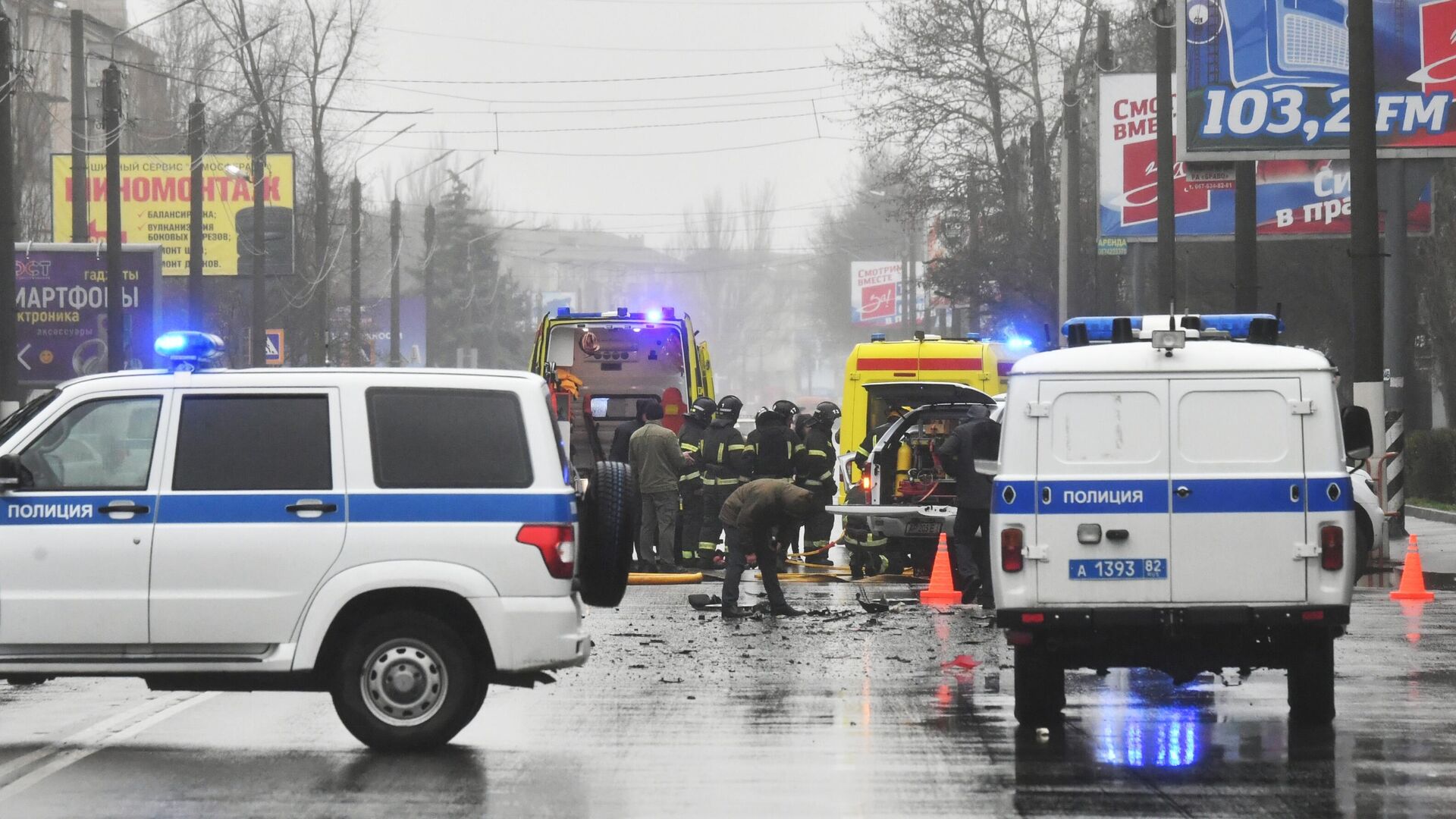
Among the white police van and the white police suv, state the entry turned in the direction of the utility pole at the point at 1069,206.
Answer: the white police van

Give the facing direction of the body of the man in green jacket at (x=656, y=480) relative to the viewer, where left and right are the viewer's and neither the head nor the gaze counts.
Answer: facing away from the viewer

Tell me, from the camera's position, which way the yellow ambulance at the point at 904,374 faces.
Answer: facing away from the viewer

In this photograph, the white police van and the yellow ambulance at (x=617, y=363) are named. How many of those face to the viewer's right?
0

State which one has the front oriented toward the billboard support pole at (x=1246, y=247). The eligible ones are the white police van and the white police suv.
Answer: the white police van

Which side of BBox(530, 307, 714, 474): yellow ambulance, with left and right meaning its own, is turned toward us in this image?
back

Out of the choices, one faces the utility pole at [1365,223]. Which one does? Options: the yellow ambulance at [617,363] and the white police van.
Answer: the white police van

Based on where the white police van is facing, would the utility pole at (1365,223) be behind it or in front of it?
in front

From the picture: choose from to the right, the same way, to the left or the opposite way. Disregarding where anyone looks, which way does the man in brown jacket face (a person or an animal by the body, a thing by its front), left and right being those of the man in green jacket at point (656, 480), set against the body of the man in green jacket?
to the right

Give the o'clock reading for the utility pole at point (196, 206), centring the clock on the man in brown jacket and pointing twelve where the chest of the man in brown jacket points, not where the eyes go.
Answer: The utility pole is roughly at 8 o'clock from the man in brown jacket.

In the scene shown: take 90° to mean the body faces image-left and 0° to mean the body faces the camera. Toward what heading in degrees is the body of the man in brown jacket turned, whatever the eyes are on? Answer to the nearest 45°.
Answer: approximately 270°

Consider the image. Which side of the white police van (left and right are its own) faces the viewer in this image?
back

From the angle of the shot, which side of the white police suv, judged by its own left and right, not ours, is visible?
left

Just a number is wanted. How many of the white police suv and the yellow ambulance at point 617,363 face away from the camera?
1

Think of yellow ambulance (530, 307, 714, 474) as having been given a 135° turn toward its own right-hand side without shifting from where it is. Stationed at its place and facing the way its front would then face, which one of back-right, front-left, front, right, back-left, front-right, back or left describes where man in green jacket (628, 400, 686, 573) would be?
front-right

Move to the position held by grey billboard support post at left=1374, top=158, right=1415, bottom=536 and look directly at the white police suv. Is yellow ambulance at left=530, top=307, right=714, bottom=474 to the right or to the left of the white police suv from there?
right
